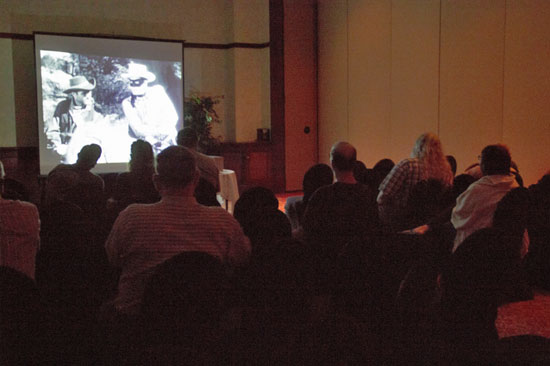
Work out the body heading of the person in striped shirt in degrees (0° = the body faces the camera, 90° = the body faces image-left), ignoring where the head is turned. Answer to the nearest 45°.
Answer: approximately 180°

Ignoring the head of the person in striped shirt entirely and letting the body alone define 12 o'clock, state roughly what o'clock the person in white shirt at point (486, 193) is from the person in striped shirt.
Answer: The person in white shirt is roughly at 2 o'clock from the person in striped shirt.

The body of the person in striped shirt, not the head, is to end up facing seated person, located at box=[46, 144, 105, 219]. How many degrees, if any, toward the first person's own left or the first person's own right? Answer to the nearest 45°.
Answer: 0° — they already face them

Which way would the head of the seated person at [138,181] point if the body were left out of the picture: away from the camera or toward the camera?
away from the camera

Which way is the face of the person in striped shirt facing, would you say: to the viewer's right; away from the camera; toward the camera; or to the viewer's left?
away from the camera

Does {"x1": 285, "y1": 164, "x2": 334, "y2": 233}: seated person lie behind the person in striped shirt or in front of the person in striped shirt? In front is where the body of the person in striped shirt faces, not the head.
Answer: in front

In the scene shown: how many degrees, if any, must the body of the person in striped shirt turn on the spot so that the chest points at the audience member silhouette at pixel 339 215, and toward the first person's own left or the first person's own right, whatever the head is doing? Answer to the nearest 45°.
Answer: approximately 45° to the first person's own right

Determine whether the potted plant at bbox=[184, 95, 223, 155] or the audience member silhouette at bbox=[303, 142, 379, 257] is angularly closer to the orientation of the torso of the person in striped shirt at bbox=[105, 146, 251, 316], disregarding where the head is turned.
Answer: the potted plant

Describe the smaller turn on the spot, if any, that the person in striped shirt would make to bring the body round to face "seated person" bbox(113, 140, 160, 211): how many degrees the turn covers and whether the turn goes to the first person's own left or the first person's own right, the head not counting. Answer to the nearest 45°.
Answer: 0° — they already face them

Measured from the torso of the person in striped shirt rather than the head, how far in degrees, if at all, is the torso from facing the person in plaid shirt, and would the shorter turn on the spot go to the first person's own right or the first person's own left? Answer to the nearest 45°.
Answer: approximately 45° to the first person's own right

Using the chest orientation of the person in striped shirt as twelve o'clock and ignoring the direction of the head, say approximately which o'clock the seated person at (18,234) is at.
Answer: The seated person is roughly at 10 o'clock from the person in striped shirt.

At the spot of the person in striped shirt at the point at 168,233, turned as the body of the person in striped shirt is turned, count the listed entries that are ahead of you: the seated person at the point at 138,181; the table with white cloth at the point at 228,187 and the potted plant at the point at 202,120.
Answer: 3

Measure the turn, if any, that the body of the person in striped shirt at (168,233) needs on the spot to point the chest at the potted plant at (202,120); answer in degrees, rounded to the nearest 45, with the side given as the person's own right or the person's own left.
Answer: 0° — they already face it

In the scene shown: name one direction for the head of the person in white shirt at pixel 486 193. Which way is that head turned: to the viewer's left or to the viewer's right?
to the viewer's left
